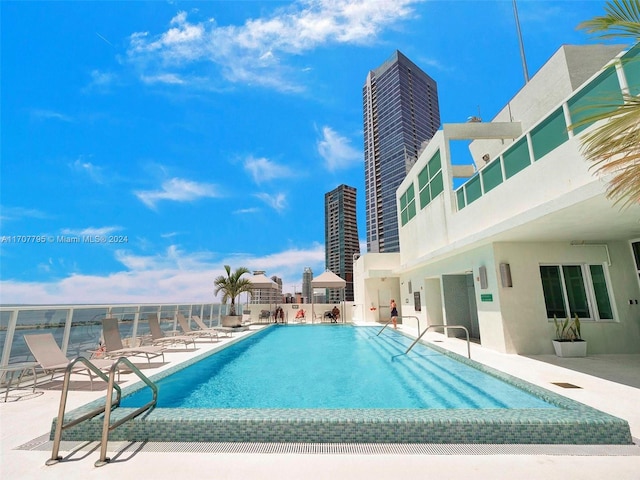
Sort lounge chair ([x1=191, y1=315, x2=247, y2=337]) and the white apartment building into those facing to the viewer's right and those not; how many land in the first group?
1

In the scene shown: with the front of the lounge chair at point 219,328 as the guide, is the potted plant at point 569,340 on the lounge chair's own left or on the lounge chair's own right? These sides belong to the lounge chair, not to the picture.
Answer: on the lounge chair's own right

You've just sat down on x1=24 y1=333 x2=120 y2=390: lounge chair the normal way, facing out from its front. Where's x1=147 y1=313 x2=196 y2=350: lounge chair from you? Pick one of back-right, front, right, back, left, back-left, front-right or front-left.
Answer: left

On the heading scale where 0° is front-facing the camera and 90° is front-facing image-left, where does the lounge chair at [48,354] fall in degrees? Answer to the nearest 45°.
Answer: approximately 315°

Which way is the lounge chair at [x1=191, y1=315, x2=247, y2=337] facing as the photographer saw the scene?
facing to the right of the viewer

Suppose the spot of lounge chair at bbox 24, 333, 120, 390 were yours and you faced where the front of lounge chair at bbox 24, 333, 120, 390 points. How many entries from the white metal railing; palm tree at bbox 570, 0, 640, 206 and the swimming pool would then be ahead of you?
2

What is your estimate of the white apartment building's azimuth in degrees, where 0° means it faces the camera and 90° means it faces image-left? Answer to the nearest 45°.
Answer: approximately 45°

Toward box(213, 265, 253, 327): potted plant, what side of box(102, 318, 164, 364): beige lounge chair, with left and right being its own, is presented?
left

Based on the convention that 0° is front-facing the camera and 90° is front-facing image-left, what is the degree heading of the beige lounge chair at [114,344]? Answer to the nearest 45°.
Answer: approximately 315°

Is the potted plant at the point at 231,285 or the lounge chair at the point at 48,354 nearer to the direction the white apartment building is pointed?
the lounge chair

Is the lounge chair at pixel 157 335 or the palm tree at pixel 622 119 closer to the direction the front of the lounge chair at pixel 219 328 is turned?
the palm tree

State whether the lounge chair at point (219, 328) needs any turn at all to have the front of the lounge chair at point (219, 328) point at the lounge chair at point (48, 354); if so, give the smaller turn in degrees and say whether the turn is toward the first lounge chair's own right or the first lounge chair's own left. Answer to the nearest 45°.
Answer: approximately 90° to the first lounge chair's own right

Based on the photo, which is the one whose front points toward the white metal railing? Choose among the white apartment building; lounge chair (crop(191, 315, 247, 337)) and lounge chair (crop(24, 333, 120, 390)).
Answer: the white apartment building

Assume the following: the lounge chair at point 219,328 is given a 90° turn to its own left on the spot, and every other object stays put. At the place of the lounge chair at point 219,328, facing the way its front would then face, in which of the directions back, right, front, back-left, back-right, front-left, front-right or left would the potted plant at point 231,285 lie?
front

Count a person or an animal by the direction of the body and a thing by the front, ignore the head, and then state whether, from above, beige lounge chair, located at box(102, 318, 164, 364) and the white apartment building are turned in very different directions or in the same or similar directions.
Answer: very different directions
